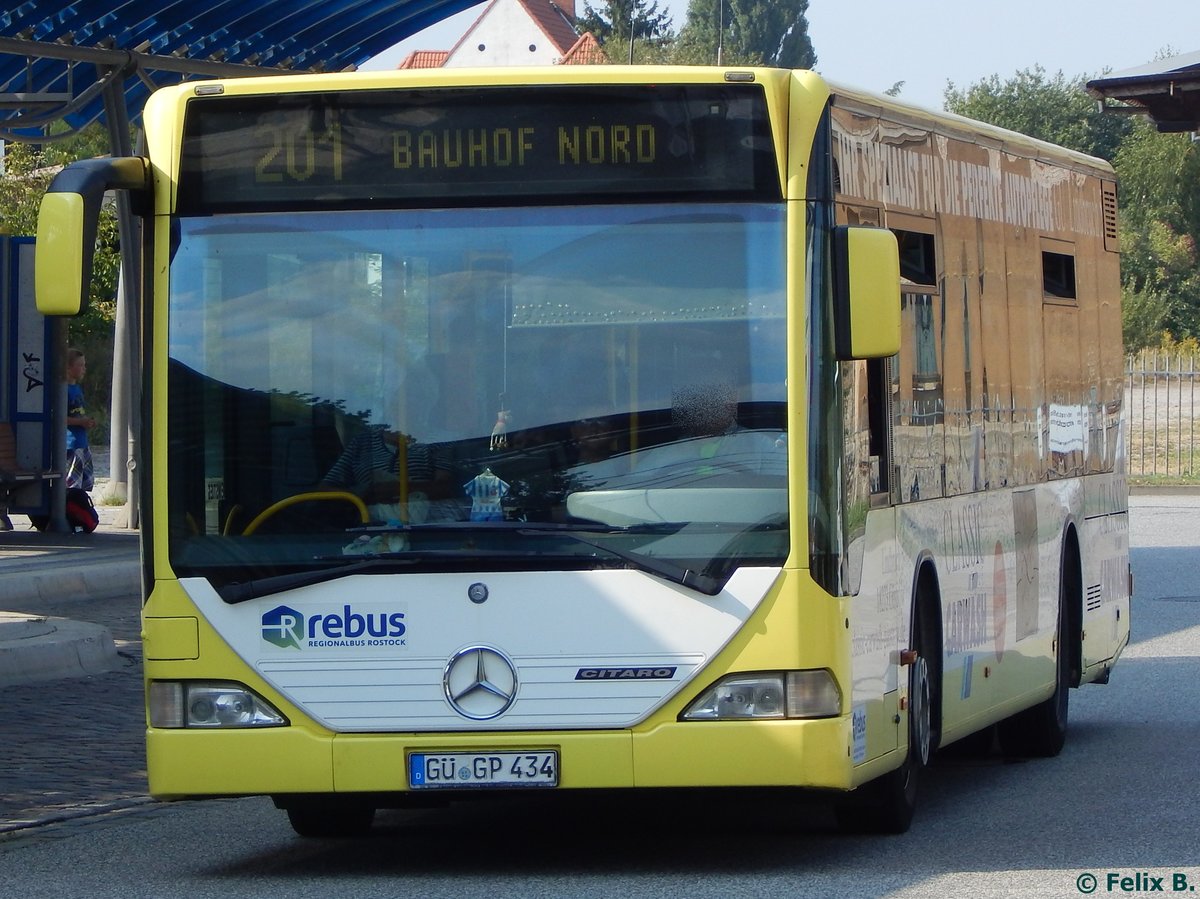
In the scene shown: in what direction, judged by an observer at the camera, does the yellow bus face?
facing the viewer

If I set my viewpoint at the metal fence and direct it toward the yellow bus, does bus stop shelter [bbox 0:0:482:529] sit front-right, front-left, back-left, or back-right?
front-right

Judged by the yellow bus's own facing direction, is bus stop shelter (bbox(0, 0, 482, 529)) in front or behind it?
behind

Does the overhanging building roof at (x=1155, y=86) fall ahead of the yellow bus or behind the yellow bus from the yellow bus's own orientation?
behind

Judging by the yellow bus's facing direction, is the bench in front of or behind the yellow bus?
behind
